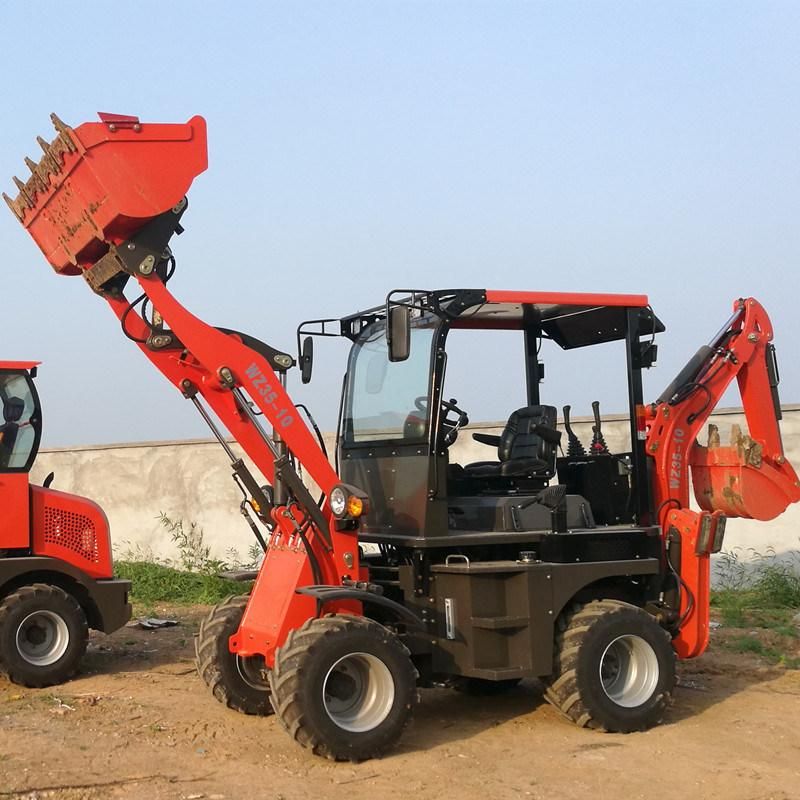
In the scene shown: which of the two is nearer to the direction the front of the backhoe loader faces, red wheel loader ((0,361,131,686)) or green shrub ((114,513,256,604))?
the red wheel loader

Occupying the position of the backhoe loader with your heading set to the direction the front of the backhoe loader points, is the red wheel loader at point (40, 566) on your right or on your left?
on your right

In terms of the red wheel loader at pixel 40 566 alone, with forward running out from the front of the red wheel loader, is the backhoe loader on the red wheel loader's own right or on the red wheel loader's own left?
on the red wheel loader's own left

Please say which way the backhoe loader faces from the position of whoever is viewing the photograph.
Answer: facing the viewer and to the left of the viewer

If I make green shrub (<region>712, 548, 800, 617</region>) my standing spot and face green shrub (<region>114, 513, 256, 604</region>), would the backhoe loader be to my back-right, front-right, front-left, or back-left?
front-left

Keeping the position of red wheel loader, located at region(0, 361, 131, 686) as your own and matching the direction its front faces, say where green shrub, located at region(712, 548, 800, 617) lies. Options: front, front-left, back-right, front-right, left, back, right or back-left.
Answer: back

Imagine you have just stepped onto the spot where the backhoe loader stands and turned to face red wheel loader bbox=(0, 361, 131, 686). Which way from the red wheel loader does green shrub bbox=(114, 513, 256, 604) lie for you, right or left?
right

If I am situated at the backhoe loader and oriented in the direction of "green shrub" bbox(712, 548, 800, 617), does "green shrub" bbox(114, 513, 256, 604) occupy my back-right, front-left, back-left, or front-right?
front-left

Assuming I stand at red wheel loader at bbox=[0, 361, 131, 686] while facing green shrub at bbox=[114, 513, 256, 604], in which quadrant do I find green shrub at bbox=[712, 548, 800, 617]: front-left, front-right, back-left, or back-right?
front-right

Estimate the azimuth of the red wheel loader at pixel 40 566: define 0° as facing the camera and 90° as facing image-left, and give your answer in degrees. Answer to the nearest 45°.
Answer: approximately 90°

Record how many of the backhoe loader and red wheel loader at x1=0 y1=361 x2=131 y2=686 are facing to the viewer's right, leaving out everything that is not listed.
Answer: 0

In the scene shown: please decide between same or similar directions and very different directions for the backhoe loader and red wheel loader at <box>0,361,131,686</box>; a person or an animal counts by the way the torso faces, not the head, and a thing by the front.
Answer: same or similar directions
